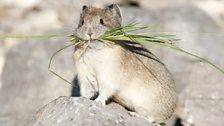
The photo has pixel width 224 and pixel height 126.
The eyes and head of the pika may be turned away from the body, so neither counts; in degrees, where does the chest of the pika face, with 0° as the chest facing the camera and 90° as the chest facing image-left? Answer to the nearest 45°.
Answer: approximately 45°

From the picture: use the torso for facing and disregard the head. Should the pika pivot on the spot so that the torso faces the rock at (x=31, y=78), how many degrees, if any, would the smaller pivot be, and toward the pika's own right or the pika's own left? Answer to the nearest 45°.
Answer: approximately 90° to the pika's own right
